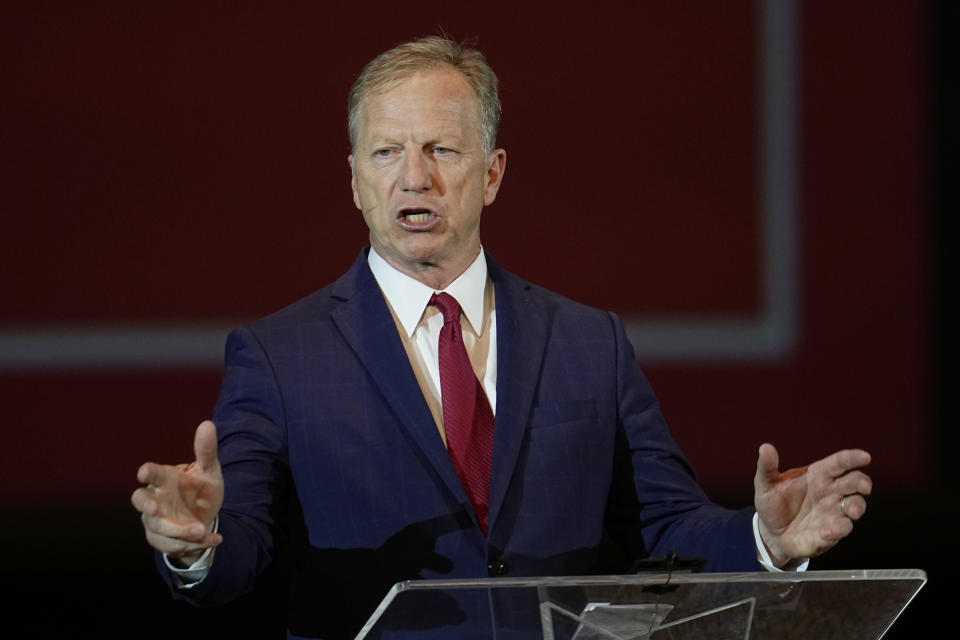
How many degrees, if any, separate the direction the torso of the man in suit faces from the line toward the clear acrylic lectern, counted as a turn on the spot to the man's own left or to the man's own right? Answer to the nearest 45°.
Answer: approximately 45° to the man's own left

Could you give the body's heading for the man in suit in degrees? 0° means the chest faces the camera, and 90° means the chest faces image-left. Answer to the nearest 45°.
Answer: approximately 0°
